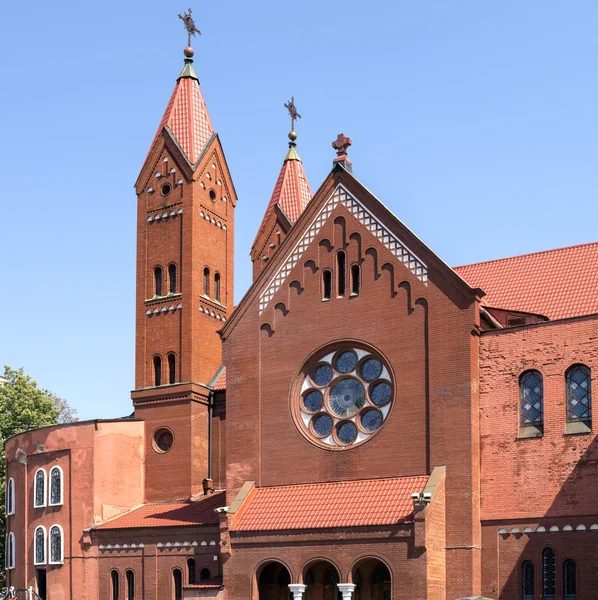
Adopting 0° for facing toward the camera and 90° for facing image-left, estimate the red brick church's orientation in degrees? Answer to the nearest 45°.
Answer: approximately 0°
